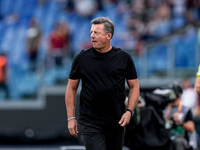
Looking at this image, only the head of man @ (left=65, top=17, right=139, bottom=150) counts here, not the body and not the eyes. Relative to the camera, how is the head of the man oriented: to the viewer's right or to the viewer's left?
to the viewer's left

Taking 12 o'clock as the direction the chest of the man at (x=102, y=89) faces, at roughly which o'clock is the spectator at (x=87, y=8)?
The spectator is roughly at 6 o'clock from the man.

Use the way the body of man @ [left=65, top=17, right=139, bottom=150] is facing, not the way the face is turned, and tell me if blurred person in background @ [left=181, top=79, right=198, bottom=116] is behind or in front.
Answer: behind

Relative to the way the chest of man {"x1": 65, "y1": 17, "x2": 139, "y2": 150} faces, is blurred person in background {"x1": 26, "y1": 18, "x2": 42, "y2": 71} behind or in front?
behind

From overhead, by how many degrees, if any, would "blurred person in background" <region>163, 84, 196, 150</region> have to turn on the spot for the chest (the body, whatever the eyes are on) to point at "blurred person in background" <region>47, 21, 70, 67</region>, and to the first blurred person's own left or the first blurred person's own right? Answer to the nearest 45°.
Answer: approximately 90° to the first blurred person's own right

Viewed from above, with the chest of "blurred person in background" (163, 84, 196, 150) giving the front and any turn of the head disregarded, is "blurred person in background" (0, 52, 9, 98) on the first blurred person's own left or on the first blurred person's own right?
on the first blurred person's own right

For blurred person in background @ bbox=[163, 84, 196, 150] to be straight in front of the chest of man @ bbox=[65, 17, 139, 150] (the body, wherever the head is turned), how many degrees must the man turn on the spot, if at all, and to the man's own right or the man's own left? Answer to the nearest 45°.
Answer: approximately 135° to the man's own left

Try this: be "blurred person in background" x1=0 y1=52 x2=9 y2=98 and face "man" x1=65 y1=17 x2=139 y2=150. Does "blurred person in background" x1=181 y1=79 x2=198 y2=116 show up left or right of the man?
left

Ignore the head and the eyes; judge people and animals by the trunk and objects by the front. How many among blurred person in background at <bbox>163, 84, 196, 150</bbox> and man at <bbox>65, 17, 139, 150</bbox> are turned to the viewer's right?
0

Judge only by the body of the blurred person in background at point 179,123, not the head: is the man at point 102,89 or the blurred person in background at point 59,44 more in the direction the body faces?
the man

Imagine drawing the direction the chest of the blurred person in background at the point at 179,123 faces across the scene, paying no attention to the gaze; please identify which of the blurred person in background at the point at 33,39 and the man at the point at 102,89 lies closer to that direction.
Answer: the man
